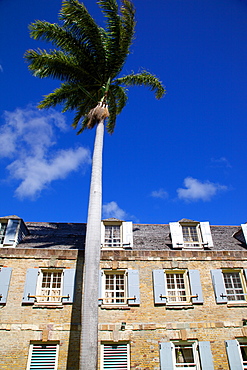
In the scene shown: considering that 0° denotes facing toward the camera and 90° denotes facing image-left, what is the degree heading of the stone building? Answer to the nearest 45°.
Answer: approximately 0°
